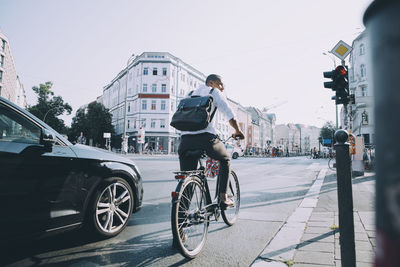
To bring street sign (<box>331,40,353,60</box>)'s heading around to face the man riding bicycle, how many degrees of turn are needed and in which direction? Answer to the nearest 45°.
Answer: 0° — it already faces them

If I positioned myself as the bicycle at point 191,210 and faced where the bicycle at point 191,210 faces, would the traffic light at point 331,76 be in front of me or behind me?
in front

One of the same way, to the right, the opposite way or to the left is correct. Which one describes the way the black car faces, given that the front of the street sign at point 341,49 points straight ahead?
the opposite way

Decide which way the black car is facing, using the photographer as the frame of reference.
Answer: facing away from the viewer and to the right of the viewer

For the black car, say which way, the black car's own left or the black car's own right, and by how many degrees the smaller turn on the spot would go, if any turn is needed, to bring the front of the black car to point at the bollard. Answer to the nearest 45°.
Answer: approximately 90° to the black car's own right

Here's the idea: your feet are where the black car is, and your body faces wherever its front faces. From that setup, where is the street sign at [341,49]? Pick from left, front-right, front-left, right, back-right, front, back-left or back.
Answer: front-right

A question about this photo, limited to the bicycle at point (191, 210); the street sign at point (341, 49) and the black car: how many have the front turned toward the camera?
1

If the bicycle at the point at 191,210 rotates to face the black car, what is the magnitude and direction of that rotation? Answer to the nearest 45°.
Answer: approximately 135° to its left

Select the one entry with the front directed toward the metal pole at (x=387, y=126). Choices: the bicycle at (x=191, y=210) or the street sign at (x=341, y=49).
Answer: the street sign

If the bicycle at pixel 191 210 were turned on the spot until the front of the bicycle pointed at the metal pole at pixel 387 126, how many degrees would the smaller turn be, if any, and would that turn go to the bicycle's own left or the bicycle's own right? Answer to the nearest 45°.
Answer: approximately 135° to the bicycle's own right

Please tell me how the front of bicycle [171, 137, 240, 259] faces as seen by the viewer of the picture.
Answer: facing away from the viewer and to the right of the viewer
